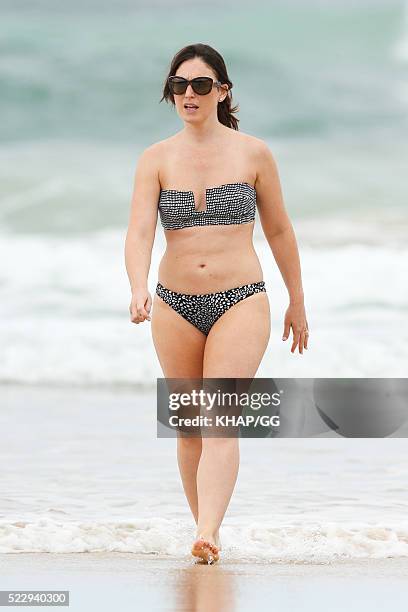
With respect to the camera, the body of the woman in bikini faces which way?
toward the camera
